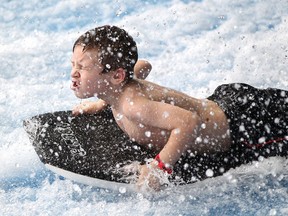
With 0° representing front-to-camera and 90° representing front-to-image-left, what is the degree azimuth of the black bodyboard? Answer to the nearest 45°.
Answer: approximately 90°
